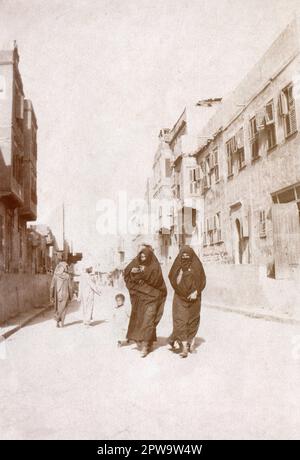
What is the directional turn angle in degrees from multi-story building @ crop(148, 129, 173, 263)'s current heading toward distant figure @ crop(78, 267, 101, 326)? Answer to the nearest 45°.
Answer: approximately 90° to its left

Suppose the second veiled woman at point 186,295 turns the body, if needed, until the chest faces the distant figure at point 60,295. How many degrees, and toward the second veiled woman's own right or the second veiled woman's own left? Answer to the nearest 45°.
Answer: approximately 135° to the second veiled woman's own right

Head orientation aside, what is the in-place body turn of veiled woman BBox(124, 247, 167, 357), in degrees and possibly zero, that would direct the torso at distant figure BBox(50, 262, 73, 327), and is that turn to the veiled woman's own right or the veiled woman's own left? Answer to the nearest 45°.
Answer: approximately 90° to the veiled woman's own right

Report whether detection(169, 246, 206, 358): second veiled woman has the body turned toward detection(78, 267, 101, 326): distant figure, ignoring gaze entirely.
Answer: no

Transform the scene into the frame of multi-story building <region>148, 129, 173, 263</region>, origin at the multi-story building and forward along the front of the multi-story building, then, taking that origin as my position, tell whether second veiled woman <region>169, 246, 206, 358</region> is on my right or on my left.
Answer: on my left

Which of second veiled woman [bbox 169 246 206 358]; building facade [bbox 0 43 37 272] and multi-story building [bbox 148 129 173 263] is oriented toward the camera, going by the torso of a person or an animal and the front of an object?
the second veiled woman

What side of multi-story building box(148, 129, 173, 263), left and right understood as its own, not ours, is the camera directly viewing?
left

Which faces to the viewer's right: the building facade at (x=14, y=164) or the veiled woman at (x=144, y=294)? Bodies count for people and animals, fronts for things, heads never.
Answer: the building facade

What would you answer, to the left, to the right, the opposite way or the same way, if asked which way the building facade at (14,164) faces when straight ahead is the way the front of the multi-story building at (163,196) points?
the opposite way

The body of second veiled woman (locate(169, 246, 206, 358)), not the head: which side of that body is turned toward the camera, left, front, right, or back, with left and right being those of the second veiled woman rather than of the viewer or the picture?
front

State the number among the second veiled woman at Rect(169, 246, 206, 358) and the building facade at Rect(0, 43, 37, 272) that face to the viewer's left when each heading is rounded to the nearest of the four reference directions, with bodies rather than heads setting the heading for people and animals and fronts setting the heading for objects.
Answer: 0

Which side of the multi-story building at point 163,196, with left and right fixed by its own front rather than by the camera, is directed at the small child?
left

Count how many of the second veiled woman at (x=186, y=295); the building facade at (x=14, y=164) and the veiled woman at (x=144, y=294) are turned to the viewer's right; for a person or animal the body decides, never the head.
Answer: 1

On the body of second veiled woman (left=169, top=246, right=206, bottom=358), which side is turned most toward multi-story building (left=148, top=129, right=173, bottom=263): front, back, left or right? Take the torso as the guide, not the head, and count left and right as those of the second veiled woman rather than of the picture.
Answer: back

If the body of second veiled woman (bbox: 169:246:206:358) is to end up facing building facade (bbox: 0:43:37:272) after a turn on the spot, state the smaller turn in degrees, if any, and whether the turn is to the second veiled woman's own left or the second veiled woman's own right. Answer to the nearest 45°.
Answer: approximately 135° to the second veiled woman's own right

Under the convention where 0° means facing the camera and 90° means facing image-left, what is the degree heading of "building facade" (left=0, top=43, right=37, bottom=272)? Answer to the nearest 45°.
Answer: approximately 270°

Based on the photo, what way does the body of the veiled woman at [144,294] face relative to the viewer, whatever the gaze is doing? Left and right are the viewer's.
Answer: facing the viewer and to the left of the viewer

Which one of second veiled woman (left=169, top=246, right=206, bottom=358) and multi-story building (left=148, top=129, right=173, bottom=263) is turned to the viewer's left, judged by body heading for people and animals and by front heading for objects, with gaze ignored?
the multi-story building
